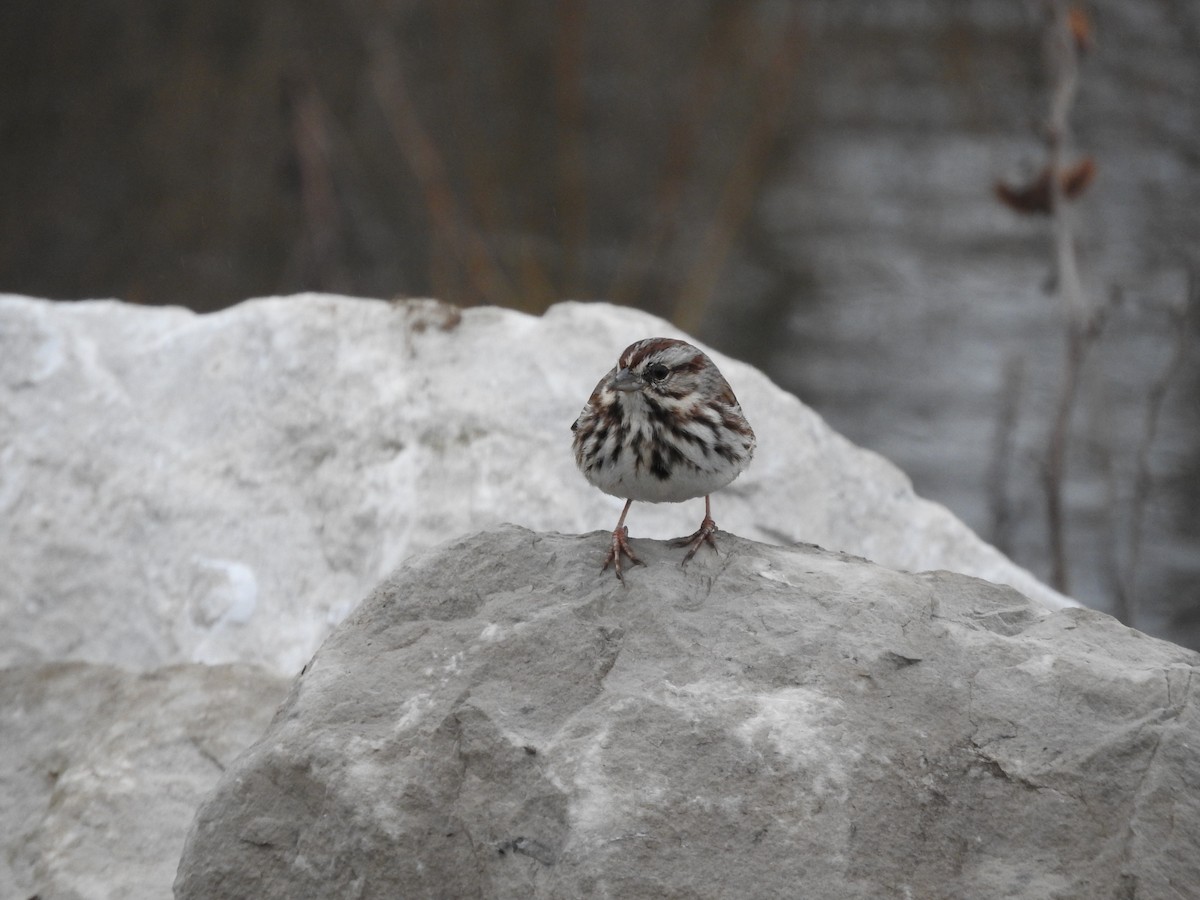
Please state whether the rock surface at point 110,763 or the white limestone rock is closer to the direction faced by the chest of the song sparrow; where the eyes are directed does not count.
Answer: the rock surface

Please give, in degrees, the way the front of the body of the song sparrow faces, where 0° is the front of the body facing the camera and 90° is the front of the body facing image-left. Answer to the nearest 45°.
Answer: approximately 0°

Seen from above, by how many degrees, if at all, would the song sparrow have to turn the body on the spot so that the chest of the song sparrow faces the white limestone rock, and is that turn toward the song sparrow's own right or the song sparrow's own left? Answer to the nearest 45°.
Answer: approximately 135° to the song sparrow's own right

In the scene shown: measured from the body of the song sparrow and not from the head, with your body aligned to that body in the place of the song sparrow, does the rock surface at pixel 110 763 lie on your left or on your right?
on your right
